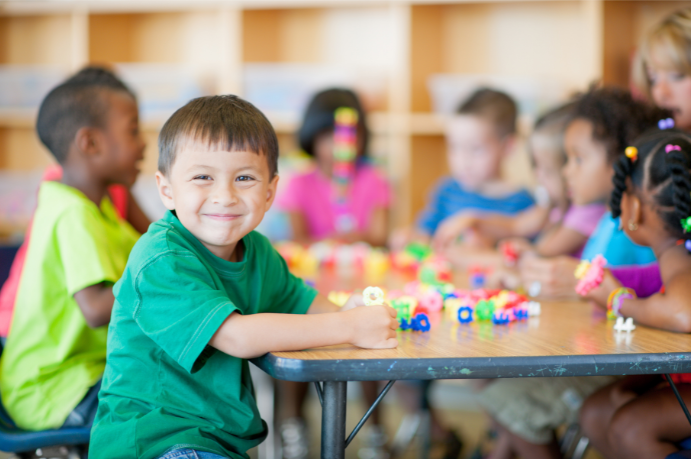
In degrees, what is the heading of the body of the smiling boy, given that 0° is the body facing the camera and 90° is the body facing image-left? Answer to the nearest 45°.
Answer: approximately 315°

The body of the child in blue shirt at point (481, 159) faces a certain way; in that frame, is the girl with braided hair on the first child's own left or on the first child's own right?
on the first child's own left

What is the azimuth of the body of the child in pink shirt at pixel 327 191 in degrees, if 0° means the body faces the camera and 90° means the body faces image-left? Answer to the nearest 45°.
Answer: approximately 0°

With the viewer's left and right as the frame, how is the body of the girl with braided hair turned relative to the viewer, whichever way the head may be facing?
facing away from the viewer and to the left of the viewer

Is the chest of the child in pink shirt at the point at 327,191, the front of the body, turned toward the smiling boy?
yes

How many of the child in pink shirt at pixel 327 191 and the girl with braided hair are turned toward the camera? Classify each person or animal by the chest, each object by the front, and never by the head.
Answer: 1

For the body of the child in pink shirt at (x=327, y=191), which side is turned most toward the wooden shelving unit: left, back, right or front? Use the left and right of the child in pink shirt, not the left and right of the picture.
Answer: back
